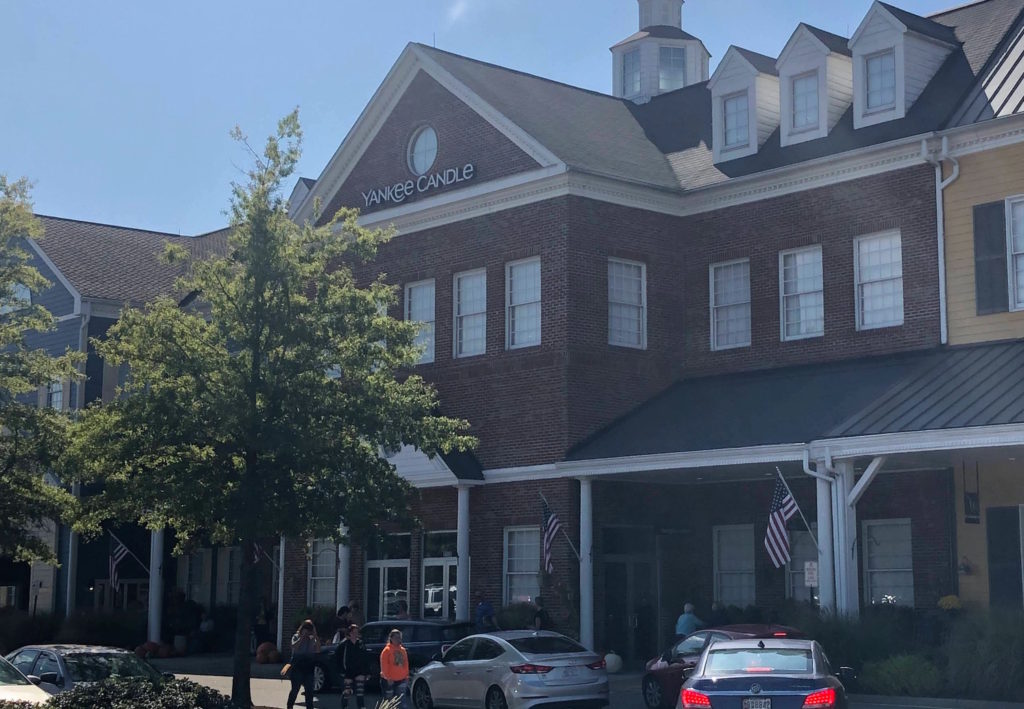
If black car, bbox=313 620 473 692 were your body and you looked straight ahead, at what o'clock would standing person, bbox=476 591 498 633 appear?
The standing person is roughly at 4 o'clock from the black car.

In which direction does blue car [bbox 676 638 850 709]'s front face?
away from the camera

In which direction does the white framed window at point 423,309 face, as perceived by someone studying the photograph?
facing the viewer and to the left of the viewer

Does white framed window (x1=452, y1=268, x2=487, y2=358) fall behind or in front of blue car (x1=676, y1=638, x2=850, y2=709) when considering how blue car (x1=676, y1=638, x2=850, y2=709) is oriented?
in front

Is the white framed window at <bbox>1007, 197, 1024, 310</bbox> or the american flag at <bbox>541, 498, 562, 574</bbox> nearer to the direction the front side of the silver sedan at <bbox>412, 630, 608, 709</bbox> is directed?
the american flag

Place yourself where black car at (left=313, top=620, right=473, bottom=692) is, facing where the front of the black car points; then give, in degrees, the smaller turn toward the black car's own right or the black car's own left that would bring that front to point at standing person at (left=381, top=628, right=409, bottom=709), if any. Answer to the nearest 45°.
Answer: approximately 90° to the black car's own left

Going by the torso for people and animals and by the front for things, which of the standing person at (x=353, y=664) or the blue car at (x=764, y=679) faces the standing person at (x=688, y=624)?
the blue car

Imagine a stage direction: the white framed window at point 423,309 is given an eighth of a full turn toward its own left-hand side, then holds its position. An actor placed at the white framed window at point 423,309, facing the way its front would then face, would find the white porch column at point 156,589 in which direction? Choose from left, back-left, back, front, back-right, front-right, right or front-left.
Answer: back-right

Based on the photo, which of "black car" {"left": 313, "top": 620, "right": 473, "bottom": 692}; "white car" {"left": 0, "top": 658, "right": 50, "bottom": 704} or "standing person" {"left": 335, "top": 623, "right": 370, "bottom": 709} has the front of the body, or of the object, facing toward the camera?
the standing person

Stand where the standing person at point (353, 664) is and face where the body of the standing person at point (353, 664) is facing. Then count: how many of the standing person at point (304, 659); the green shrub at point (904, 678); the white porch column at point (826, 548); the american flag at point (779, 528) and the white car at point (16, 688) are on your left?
3

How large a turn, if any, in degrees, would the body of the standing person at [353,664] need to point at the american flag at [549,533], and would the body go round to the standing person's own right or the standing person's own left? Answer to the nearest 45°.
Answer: approximately 135° to the standing person's own left

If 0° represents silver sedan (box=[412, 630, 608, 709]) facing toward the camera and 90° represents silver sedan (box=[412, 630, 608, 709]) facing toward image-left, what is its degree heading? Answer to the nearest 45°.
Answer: approximately 135°

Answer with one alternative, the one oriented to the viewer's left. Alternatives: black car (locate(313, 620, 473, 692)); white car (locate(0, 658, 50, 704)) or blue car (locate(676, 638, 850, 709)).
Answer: black car (locate(313, 620, 473, 692))

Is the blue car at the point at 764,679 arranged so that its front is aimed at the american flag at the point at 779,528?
yes

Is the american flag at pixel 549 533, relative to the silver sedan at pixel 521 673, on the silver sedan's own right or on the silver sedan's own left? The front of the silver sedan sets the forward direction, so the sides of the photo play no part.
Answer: on the silver sedan's own right

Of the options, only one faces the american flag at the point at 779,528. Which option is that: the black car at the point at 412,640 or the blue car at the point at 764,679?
the blue car at the point at 764,679

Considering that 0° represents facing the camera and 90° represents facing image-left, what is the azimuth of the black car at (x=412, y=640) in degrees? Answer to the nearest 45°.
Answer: approximately 90°
